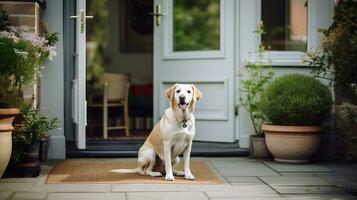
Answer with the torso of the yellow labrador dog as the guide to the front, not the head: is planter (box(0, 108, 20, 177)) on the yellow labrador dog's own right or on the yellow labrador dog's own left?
on the yellow labrador dog's own right

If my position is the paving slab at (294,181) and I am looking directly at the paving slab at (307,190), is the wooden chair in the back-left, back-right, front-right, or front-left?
back-right

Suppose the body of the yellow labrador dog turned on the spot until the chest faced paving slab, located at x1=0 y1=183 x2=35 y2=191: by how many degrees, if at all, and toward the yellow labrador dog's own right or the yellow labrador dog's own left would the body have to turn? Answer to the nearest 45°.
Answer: approximately 135° to the yellow labrador dog's own right

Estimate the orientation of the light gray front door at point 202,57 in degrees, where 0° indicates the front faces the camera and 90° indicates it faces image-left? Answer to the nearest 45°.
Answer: approximately 0°

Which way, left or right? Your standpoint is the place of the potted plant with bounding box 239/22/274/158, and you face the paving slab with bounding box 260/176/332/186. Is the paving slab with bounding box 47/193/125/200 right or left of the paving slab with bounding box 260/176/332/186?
right
